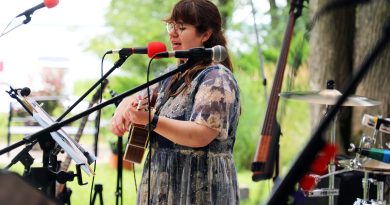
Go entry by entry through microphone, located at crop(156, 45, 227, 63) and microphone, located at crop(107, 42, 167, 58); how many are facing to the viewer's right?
2

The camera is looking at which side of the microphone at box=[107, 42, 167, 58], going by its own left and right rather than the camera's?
right

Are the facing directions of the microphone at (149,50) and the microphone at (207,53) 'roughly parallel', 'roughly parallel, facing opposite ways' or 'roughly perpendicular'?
roughly parallel

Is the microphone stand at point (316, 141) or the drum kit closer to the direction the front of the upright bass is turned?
the microphone stand
